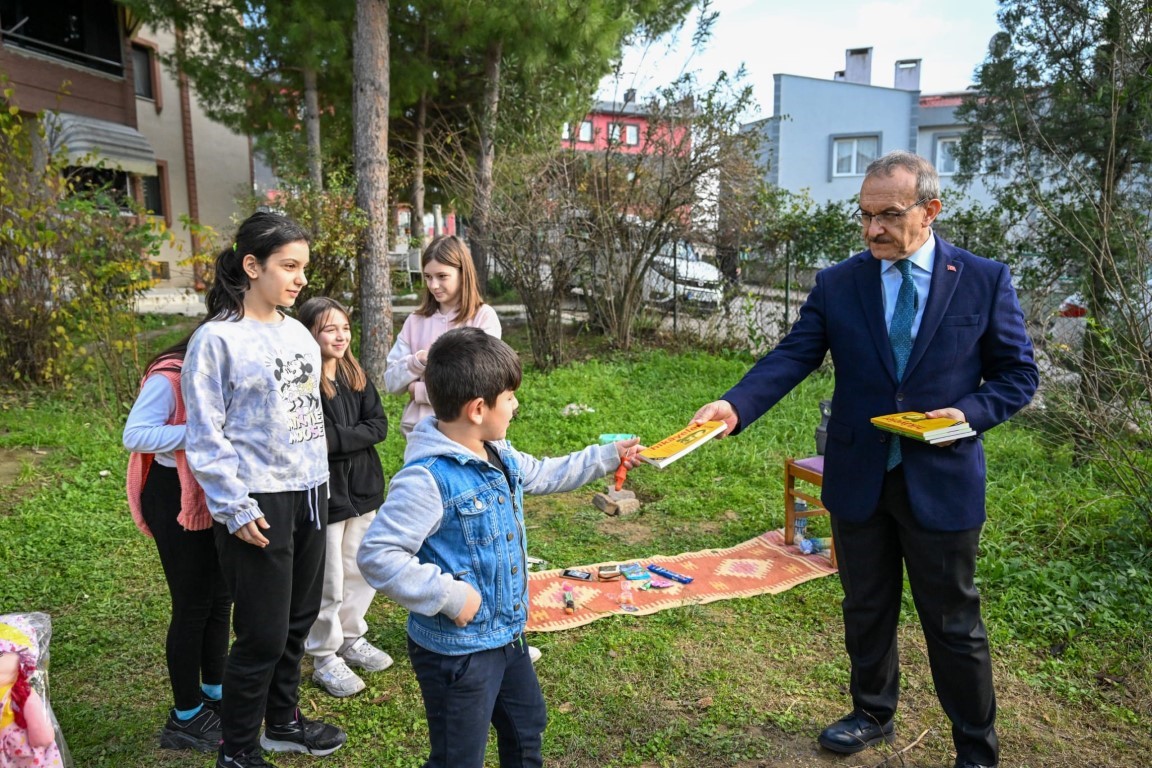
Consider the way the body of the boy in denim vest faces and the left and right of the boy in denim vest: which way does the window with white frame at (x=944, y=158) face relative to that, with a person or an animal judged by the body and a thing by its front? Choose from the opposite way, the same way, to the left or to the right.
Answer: to the right

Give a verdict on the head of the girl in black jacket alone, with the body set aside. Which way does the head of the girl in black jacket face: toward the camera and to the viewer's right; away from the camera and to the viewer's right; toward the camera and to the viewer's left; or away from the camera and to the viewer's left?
toward the camera and to the viewer's right

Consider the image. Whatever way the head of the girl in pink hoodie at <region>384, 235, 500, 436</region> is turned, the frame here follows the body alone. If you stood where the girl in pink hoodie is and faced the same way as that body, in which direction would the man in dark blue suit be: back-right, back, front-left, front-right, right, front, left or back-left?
left

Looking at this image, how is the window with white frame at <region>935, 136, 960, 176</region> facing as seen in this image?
toward the camera

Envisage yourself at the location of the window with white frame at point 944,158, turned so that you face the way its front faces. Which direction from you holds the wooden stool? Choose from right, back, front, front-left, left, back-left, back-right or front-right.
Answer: front

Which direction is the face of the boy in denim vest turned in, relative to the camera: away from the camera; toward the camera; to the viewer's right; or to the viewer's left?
to the viewer's right

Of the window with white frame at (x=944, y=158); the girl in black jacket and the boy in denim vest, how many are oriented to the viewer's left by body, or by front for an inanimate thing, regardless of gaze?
0

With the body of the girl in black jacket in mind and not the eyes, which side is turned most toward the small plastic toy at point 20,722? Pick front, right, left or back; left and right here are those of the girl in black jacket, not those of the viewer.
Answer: right

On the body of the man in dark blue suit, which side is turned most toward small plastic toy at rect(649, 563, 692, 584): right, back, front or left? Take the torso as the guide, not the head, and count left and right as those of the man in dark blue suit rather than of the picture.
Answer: right

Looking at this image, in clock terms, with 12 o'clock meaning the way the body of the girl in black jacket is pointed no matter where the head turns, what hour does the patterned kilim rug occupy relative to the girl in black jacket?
The patterned kilim rug is roughly at 10 o'clock from the girl in black jacket.

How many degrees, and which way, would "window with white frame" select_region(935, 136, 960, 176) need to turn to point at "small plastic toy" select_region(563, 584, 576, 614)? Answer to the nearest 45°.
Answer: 0° — it already faces it

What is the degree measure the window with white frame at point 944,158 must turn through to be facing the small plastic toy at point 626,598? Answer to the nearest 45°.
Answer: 0° — it already faces it

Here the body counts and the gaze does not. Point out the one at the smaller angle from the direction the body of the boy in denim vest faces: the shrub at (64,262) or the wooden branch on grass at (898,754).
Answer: the wooden branch on grass

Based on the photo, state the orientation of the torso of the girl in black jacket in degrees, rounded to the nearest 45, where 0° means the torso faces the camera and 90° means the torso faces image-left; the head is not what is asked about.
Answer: approximately 315°

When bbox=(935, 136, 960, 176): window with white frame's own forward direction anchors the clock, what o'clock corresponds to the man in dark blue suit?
The man in dark blue suit is roughly at 12 o'clock from the window with white frame.

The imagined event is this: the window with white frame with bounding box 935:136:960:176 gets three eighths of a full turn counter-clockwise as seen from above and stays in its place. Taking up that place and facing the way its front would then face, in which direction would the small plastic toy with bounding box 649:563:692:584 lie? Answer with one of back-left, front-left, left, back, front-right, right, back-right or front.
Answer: back-right

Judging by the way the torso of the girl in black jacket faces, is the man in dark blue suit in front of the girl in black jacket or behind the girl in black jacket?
in front

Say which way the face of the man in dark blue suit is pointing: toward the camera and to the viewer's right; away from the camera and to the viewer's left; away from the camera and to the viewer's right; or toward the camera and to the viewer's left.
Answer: toward the camera and to the viewer's left
